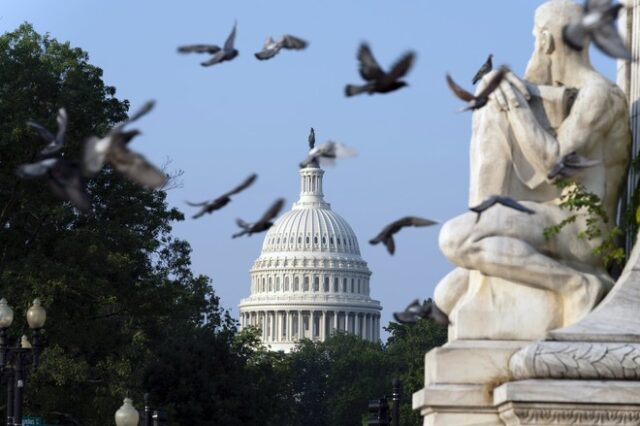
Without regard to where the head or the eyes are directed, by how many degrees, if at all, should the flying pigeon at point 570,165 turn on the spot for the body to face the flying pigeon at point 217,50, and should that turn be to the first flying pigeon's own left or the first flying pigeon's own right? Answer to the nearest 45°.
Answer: approximately 45° to the first flying pigeon's own left

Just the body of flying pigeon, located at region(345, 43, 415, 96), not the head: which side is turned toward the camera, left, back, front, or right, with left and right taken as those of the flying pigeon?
right

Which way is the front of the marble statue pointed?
to the viewer's left

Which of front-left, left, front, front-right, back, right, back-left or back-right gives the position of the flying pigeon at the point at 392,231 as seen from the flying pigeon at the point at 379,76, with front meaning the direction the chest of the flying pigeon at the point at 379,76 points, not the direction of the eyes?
left

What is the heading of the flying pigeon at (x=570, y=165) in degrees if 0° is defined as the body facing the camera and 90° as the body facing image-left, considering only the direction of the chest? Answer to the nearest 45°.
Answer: approximately 90°

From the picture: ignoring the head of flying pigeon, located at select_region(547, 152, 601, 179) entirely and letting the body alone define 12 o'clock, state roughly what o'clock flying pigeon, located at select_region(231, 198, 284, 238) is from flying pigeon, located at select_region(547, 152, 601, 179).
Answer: flying pigeon, located at select_region(231, 198, 284, 238) is roughly at 11 o'clock from flying pigeon, located at select_region(547, 152, 601, 179).

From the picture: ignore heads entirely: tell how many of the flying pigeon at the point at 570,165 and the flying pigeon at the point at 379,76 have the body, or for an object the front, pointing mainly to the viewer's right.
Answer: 1
